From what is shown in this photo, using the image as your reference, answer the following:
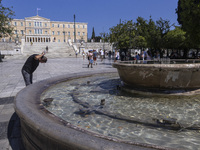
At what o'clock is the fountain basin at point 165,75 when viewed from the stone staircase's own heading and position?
The fountain basin is roughly at 12 o'clock from the stone staircase.

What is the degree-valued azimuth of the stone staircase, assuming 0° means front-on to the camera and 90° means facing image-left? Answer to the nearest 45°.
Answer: approximately 0°

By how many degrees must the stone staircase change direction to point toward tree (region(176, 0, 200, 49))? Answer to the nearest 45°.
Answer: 0° — it already faces it

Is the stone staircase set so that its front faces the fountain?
yes
